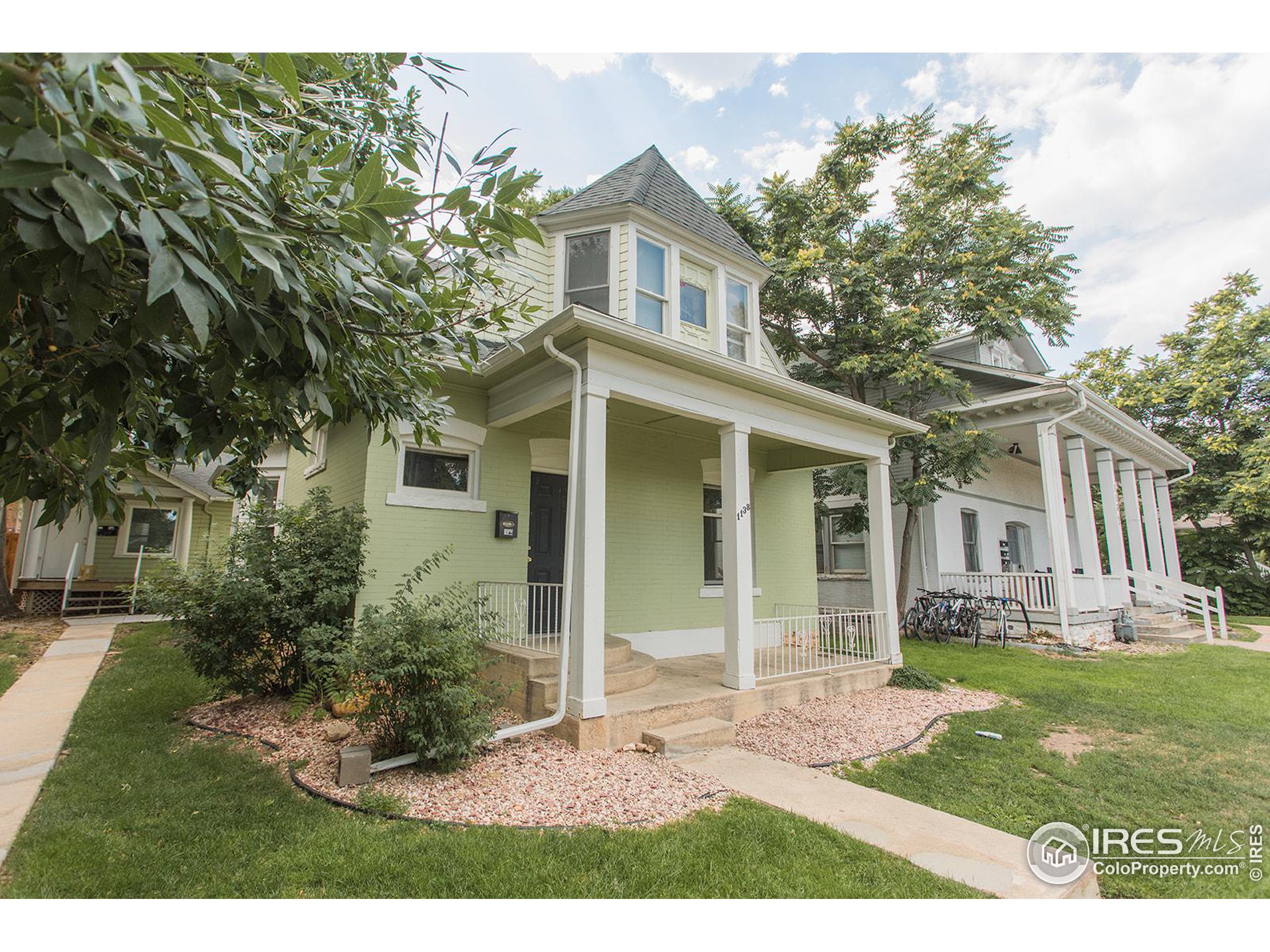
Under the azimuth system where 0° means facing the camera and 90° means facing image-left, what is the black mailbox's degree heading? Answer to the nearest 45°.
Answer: approximately 315°

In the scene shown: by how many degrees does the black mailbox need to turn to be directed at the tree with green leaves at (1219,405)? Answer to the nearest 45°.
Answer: approximately 45° to its left

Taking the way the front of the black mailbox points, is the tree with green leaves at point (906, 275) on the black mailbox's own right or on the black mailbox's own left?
on the black mailbox's own left

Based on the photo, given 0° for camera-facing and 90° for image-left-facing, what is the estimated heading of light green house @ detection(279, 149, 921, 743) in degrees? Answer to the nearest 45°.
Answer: approximately 315°

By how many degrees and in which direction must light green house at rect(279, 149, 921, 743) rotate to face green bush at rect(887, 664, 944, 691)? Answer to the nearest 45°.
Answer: approximately 45° to its left

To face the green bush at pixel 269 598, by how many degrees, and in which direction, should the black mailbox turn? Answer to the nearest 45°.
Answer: approximately 135° to its right

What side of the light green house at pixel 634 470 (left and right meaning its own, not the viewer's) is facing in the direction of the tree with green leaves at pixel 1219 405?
left

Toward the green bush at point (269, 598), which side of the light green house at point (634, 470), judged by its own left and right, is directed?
right
